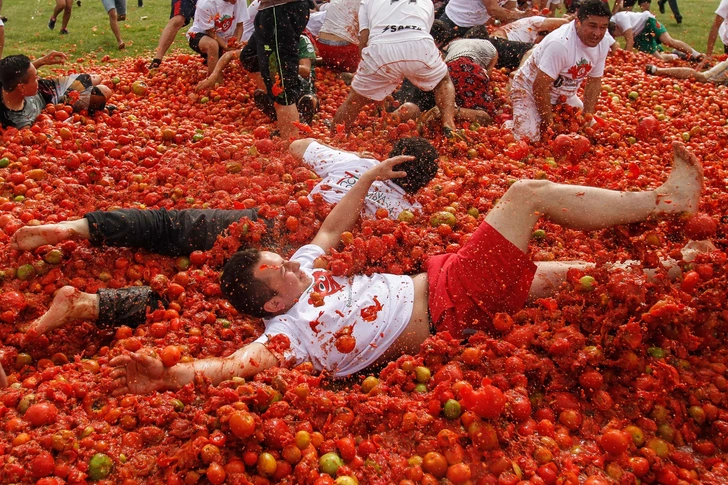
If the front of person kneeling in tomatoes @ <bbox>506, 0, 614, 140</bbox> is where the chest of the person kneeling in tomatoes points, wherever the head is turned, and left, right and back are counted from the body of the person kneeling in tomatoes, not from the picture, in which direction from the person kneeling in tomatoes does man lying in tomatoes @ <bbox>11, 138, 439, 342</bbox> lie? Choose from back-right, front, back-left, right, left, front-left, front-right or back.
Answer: right

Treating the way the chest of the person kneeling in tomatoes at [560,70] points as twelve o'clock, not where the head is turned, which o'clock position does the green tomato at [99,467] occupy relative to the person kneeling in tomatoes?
The green tomato is roughly at 2 o'clock from the person kneeling in tomatoes.

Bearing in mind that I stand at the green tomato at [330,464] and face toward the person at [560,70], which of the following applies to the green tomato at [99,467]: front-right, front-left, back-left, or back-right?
back-left

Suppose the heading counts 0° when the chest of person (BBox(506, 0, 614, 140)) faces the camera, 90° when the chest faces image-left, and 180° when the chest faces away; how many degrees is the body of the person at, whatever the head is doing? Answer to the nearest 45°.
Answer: approximately 315°

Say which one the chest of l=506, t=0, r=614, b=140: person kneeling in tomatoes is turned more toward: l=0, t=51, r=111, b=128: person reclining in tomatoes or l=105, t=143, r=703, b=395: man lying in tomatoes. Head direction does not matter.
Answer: the man lying in tomatoes

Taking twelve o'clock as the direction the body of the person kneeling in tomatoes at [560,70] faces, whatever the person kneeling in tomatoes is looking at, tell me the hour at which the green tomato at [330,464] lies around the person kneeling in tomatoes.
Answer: The green tomato is roughly at 2 o'clock from the person kneeling in tomatoes.

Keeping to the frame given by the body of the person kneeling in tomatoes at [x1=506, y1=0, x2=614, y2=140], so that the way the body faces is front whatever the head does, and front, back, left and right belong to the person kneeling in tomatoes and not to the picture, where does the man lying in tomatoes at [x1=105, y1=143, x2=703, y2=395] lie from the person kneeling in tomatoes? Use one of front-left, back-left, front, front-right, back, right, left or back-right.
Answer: front-right

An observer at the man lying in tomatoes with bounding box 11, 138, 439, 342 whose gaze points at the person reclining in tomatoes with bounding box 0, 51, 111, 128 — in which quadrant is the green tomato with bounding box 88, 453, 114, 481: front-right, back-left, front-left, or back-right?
back-left

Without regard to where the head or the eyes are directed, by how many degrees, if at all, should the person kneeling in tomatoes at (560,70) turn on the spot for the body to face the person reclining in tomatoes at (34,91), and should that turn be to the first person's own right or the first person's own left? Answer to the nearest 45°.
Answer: approximately 135° to the first person's own right
